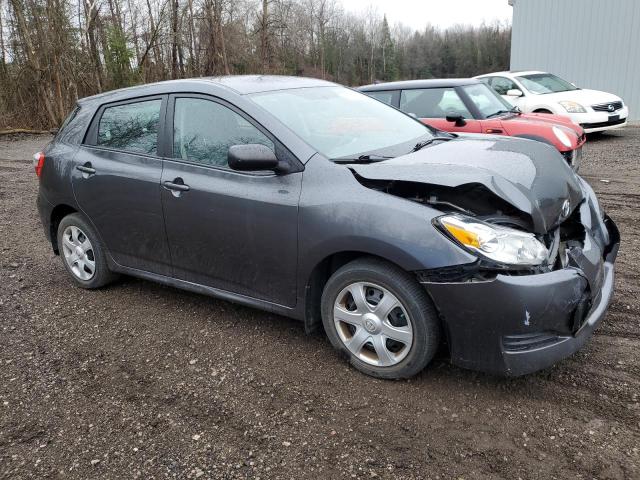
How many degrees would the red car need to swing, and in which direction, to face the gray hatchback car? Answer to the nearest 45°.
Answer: approximately 45° to its right

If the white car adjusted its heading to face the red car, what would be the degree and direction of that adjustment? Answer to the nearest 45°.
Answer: approximately 45° to its right

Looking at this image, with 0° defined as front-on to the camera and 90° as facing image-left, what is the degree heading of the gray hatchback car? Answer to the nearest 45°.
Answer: approximately 315°

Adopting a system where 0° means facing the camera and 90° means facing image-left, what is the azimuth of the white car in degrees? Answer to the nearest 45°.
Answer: approximately 315°

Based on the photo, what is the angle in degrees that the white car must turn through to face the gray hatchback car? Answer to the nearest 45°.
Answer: approximately 45° to its right

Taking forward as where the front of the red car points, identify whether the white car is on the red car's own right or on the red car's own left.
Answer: on the red car's own left

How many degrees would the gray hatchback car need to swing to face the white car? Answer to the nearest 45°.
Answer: approximately 90° to its left
